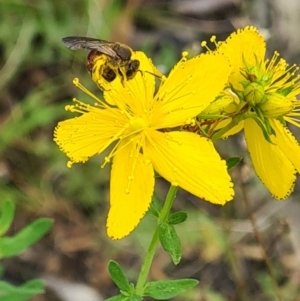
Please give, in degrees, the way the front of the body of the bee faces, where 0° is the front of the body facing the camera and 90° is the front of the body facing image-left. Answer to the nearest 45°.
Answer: approximately 270°
